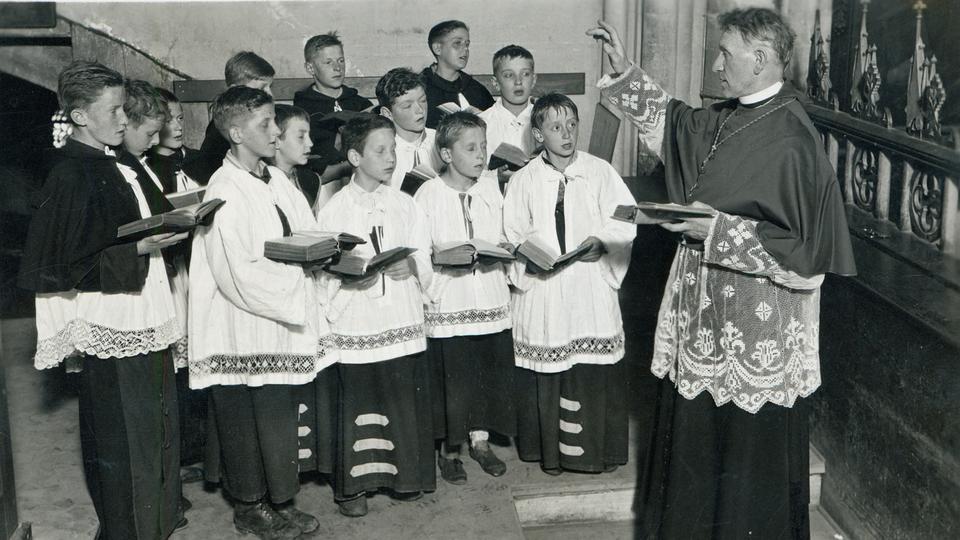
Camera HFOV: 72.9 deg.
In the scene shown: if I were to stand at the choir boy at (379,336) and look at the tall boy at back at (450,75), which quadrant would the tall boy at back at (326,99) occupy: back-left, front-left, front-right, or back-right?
front-left

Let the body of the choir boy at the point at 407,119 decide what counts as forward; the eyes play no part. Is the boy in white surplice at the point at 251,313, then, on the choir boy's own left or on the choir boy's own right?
on the choir boy's own right

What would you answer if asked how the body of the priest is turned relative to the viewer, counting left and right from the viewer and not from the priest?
facing to the left of the viewer

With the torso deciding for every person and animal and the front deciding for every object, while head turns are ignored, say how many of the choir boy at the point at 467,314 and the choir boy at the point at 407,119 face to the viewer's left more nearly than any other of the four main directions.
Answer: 0

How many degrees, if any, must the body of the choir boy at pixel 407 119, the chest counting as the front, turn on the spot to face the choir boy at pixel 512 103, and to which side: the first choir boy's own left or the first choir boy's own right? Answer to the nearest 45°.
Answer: approximately 90° to the first choir boy's own left

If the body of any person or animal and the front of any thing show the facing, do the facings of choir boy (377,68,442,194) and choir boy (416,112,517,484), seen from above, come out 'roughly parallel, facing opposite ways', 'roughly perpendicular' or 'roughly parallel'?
roughly parallel

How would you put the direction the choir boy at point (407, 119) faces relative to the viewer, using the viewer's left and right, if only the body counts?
facing the viewer and to the right of the viewer

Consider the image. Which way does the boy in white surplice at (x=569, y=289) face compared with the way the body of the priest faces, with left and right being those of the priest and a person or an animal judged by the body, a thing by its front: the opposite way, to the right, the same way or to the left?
to the left

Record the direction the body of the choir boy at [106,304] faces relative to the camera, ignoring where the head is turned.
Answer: to the viewer's right

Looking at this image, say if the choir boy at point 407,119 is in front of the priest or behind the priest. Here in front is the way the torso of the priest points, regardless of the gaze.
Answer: in front

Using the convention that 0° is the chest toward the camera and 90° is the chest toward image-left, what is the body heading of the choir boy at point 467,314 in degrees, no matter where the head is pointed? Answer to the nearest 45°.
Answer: approximately 315°

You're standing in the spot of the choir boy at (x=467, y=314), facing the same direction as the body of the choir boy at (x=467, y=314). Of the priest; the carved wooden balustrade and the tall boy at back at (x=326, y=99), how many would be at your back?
1

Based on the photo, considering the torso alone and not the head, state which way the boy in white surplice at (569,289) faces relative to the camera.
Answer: toward the camera

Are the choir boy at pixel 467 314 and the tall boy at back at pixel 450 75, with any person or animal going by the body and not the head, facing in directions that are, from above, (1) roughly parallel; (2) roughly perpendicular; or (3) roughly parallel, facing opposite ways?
roughly parallel
